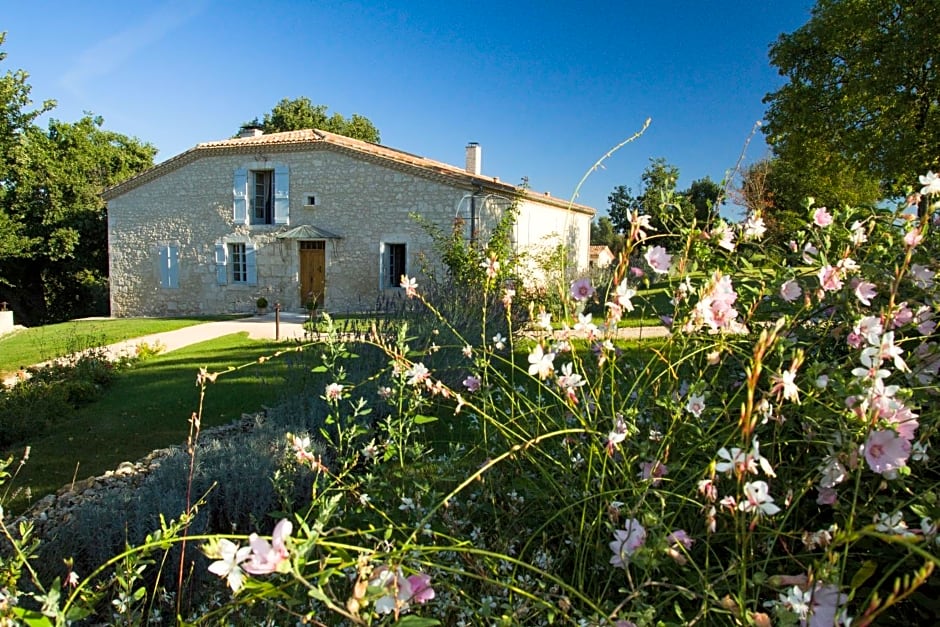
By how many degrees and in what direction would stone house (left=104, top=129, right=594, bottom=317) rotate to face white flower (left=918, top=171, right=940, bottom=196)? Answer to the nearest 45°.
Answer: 0° — it already faces it

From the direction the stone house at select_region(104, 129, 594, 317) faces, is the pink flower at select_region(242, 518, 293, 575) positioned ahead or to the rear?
ahead

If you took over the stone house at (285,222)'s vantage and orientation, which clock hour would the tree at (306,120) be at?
The tree is roughly at 6 o'clock from the stone house.

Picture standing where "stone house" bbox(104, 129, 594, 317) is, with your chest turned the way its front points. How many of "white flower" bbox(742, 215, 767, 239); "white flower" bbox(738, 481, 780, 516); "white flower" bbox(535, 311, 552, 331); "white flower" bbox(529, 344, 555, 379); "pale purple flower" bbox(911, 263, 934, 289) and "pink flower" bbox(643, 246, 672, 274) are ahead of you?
6

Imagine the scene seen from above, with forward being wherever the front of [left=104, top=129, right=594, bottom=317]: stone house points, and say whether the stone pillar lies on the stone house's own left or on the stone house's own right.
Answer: on the stone house's own right

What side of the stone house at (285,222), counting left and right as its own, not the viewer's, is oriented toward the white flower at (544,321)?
front

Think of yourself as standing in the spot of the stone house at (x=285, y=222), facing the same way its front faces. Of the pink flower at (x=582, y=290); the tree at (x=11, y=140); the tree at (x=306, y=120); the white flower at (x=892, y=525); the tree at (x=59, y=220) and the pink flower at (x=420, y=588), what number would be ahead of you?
3

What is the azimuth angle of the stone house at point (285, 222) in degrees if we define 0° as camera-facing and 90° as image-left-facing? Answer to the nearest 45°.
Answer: approximately 0°

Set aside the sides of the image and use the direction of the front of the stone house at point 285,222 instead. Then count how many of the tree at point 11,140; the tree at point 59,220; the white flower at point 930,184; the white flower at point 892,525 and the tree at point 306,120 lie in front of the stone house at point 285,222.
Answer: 2

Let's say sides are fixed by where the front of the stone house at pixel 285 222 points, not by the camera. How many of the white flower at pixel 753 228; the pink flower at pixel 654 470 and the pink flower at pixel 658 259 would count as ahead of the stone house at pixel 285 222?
3

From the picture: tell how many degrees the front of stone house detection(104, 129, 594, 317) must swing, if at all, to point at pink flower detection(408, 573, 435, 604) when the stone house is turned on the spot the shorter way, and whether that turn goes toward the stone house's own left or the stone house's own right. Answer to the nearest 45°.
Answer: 0° — it already faces it

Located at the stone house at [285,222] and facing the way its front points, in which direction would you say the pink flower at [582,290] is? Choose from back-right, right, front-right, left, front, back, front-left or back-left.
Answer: front

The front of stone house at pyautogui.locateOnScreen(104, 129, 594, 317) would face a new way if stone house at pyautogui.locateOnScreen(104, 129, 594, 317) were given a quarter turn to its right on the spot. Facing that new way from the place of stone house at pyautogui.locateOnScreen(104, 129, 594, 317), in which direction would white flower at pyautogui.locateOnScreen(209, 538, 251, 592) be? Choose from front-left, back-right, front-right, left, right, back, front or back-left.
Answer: left

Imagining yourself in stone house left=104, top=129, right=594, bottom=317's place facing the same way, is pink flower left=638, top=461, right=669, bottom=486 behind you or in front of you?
in front

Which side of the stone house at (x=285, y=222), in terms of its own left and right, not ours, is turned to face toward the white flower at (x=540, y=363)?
front
